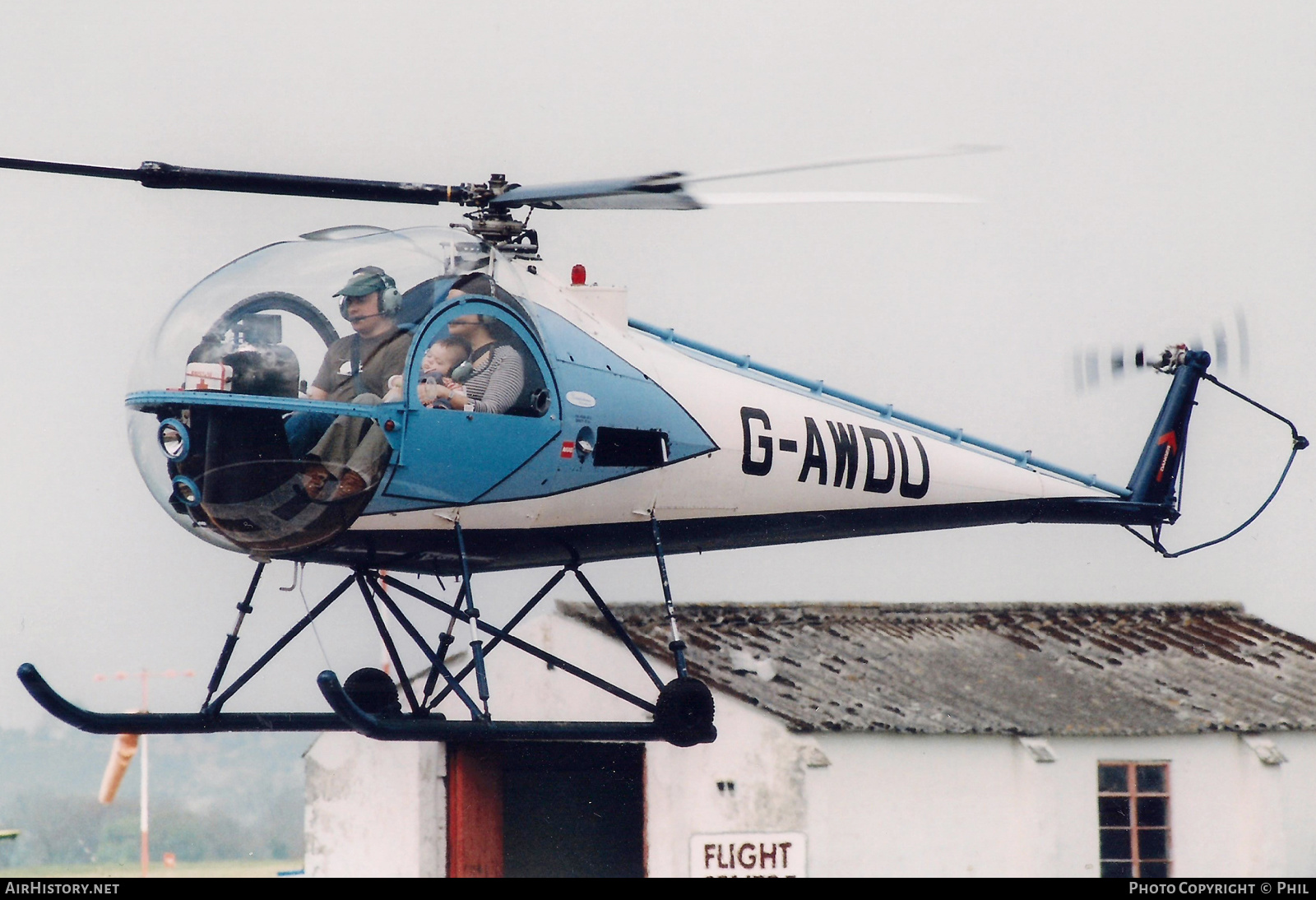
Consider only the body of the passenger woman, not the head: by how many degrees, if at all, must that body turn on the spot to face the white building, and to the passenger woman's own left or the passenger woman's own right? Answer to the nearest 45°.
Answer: approximately 135° to the passenger woman's own right

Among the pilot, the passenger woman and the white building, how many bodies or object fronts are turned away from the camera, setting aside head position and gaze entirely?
0

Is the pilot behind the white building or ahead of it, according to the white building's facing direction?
ahead

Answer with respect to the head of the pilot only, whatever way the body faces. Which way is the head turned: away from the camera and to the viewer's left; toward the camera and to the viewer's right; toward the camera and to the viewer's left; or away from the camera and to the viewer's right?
toward the camera and to the viewer's left

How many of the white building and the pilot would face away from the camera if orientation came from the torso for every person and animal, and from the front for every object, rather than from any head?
0

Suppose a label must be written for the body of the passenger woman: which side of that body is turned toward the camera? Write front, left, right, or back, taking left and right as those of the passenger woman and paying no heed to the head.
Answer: left

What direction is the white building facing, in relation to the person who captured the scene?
facing the viewer and to the left of the viewer

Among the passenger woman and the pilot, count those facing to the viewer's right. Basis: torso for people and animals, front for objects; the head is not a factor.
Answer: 0

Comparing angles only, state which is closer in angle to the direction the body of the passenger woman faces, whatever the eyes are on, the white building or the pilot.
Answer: the pilot

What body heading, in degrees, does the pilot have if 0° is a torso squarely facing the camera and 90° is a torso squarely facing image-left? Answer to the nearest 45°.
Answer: approximately 45°

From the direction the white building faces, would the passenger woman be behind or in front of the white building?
in front
